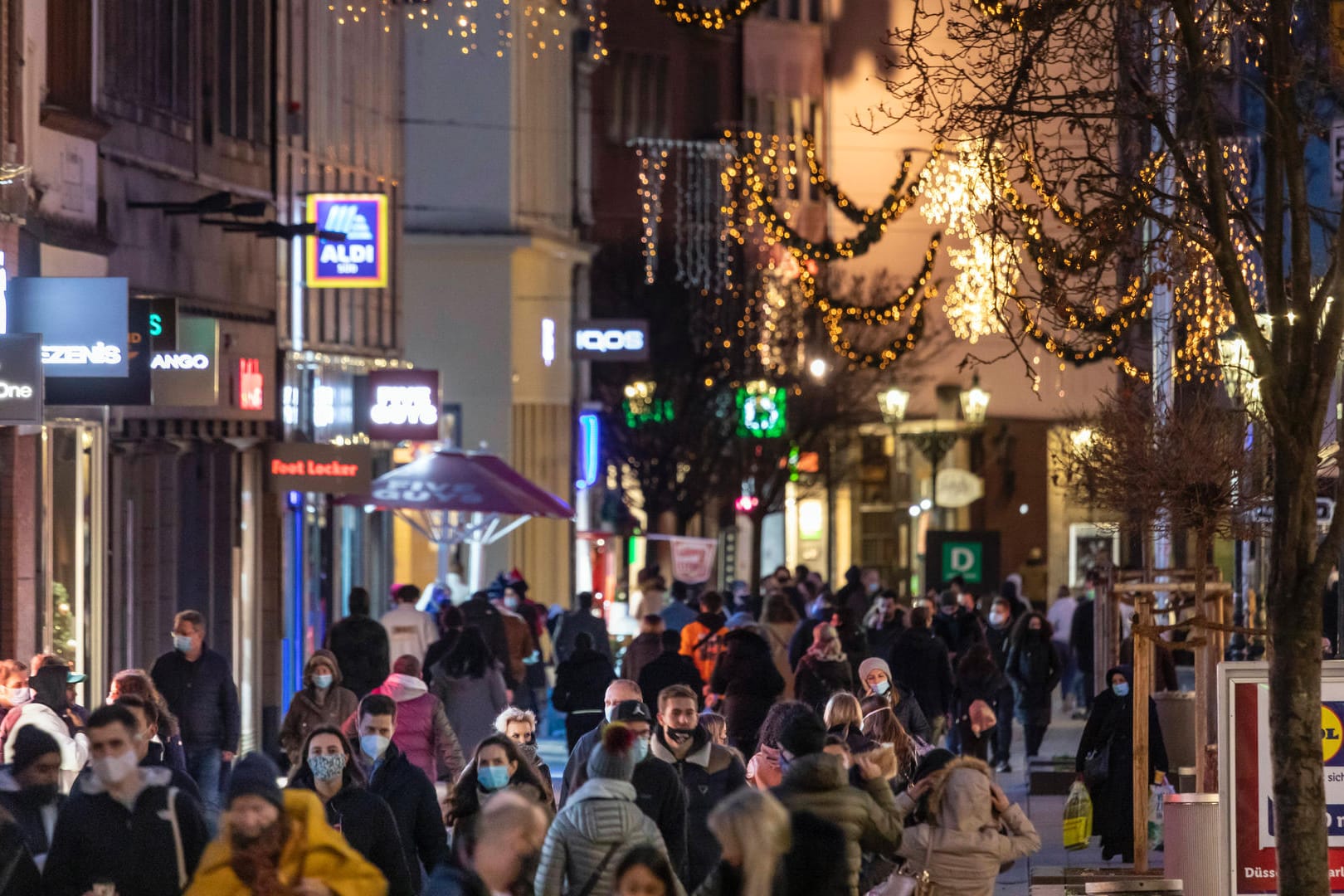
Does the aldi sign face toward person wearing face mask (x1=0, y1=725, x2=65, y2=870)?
yes

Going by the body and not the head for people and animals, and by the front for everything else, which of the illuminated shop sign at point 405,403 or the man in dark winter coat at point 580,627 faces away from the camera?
the man in dark winter coat

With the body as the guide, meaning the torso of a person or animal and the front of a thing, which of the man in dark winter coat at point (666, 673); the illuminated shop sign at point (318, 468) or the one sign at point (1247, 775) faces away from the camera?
the man in dark winter coat

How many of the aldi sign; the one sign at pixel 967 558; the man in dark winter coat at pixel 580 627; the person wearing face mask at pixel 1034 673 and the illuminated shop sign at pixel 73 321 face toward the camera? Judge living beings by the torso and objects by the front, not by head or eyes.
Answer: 4

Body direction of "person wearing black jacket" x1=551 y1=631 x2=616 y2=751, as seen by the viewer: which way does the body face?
away from the camera

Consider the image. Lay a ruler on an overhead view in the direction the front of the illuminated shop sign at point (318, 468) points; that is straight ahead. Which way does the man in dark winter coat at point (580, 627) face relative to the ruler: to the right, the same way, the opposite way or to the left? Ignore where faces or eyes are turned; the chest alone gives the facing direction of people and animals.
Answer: the opposite way

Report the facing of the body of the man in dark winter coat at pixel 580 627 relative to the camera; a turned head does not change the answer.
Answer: away from the camera

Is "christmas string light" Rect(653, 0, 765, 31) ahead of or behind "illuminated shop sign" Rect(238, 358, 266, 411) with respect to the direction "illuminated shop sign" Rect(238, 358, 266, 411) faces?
ahead

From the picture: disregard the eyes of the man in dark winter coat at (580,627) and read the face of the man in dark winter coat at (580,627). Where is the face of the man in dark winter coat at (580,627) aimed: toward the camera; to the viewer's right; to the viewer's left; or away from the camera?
away from the camera

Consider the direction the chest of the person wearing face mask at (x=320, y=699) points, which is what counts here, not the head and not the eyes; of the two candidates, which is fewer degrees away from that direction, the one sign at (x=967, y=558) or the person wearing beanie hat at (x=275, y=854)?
the person wearing beanie hat

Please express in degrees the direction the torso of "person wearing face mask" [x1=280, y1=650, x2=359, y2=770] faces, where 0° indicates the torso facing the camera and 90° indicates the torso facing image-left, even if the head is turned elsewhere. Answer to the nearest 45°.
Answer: approximately 0°

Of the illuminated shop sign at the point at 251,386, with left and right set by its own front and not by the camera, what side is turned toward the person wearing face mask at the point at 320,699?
front
